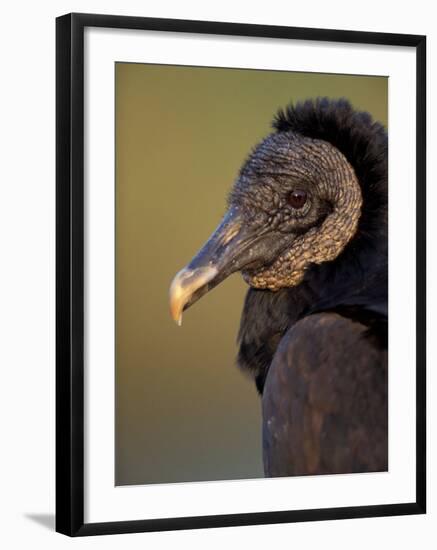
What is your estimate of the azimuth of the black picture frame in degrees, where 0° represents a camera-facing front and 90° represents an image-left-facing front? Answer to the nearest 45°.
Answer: approximately 315°
